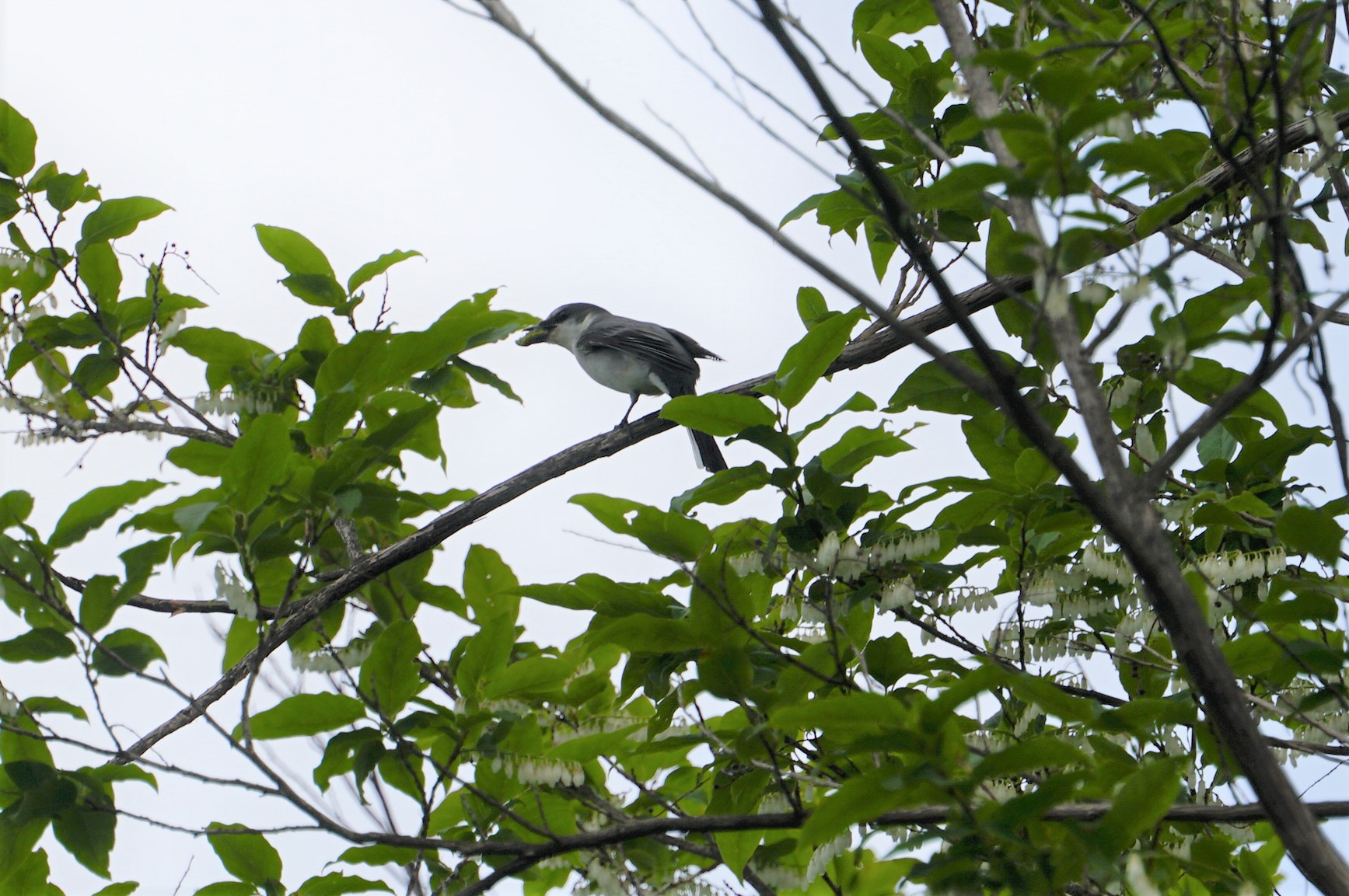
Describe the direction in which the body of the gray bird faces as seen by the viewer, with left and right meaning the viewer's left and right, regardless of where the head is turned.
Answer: facing to the left of the viewer
